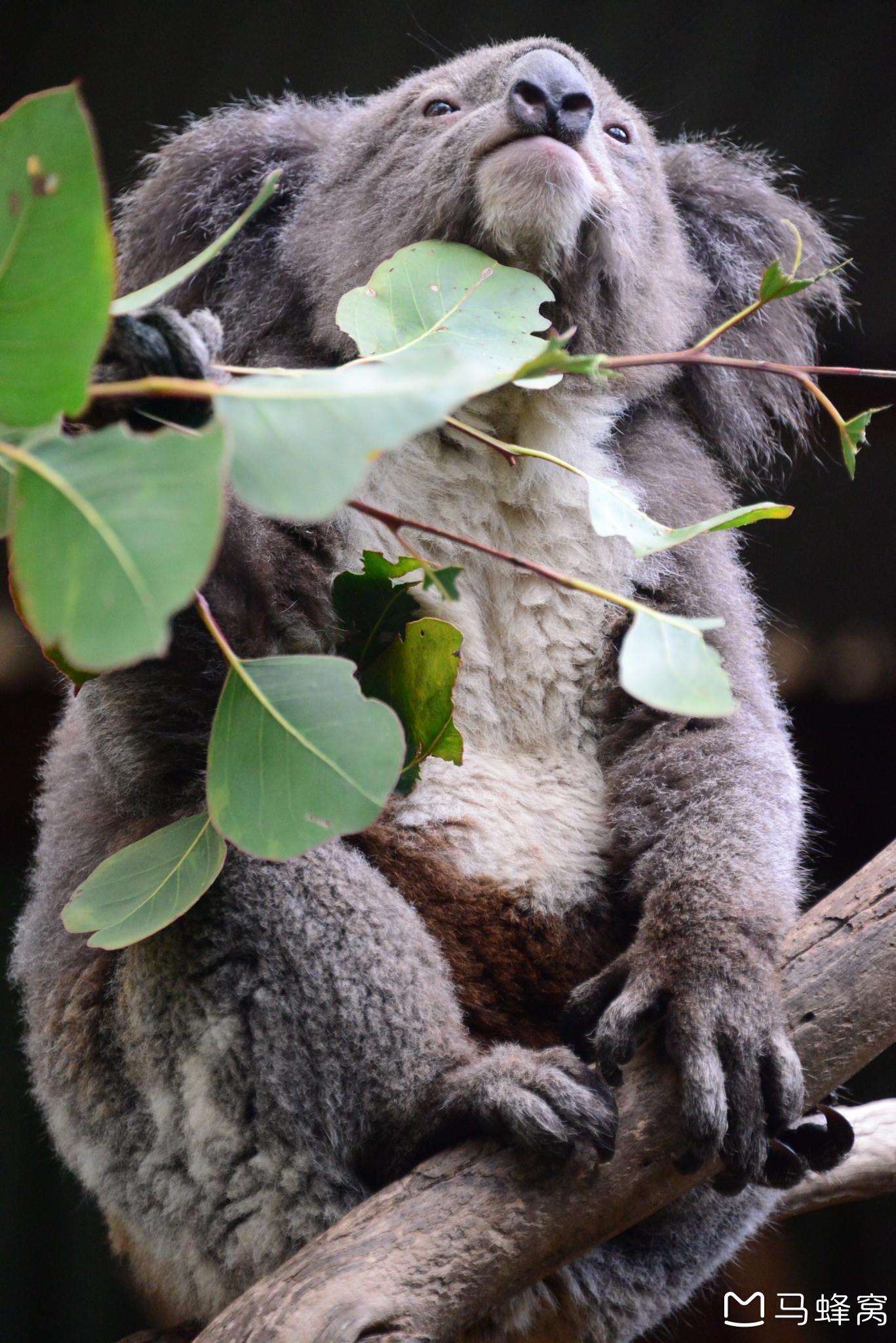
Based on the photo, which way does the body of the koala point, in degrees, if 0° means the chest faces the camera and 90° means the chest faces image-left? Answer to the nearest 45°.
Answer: approximately 315°

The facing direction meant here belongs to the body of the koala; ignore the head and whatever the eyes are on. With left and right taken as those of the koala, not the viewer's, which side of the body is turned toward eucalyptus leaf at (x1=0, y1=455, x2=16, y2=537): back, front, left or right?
right

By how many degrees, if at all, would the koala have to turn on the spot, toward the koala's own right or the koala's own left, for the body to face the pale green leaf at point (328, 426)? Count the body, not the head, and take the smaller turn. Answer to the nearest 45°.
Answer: approximately 45° to the koala's own right
